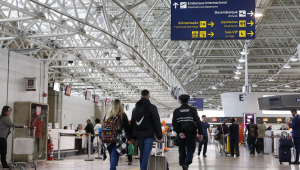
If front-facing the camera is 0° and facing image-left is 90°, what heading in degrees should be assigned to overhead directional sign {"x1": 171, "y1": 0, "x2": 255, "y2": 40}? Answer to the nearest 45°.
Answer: approximately 0°

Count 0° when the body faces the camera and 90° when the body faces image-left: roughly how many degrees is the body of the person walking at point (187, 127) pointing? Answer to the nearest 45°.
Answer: approximately 180°

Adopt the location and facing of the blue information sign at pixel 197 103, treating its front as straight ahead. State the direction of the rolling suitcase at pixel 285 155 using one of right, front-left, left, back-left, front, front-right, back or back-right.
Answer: front

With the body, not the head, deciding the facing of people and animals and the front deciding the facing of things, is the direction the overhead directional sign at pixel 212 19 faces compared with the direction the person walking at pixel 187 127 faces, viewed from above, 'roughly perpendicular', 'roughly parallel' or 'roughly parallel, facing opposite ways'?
roughly parallel, facing opposite ways

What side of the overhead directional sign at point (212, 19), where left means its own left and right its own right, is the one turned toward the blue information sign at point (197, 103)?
back

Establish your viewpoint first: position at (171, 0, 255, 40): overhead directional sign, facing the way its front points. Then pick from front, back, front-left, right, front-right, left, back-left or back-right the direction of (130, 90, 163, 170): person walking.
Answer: front

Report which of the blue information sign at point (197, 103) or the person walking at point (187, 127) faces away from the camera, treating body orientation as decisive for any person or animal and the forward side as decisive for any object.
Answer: the person walking

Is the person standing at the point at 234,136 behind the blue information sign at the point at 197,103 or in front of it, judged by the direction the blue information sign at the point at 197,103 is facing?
in front

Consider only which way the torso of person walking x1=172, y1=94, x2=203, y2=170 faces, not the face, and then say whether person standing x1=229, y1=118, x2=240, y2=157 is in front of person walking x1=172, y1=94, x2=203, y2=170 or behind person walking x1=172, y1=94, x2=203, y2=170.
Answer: in front

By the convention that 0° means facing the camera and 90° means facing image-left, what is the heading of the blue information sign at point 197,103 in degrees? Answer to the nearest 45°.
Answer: approximately 0°

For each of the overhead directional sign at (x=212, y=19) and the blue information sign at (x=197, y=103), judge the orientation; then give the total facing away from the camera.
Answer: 0

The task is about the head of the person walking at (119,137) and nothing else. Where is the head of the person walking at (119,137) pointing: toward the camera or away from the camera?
away from the camera

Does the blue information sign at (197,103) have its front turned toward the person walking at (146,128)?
yes

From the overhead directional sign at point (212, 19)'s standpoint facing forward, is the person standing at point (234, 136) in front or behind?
behind

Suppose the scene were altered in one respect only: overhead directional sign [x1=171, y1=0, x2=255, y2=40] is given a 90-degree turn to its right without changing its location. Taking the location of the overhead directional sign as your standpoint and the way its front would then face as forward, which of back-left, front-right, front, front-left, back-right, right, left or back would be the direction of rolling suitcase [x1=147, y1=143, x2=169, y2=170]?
left

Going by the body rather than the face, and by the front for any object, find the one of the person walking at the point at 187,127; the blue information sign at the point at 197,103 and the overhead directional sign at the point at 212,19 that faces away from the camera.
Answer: the person walking

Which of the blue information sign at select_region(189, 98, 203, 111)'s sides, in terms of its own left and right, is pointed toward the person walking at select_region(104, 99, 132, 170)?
front
